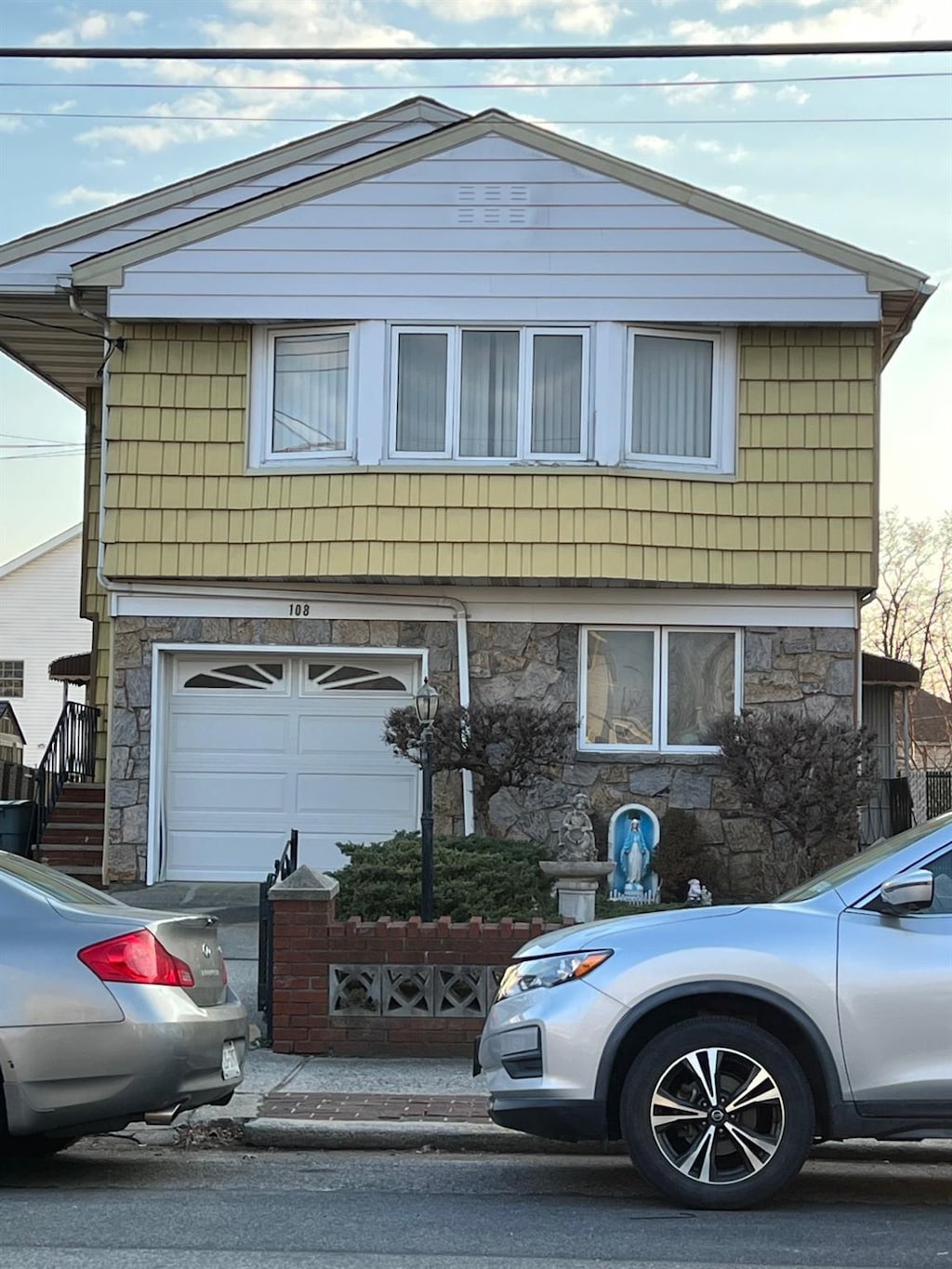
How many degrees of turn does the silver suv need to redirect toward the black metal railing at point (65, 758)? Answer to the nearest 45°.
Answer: approximately 45° to its right

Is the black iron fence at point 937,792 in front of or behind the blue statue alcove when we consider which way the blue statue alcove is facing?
behind

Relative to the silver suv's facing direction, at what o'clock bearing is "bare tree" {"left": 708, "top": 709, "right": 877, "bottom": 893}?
The bare tree is roughly at 3 o'clock from the silver suv.

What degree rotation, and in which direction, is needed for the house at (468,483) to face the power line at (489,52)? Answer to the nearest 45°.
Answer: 0° — it already faces it

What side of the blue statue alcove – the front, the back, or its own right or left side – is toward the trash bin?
right

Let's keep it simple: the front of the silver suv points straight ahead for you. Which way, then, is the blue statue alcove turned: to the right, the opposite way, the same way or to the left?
to the left

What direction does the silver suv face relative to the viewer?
to the viewer's left

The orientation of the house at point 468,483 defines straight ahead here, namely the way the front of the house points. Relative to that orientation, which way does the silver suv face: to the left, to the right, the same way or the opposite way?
to the right
